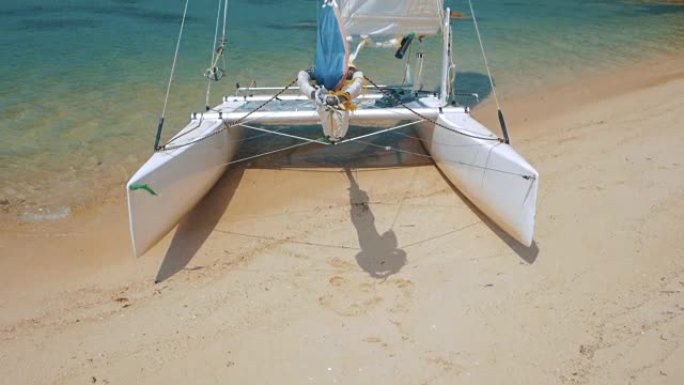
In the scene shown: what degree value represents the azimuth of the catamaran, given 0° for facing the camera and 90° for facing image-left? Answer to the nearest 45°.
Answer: approximately 0°
